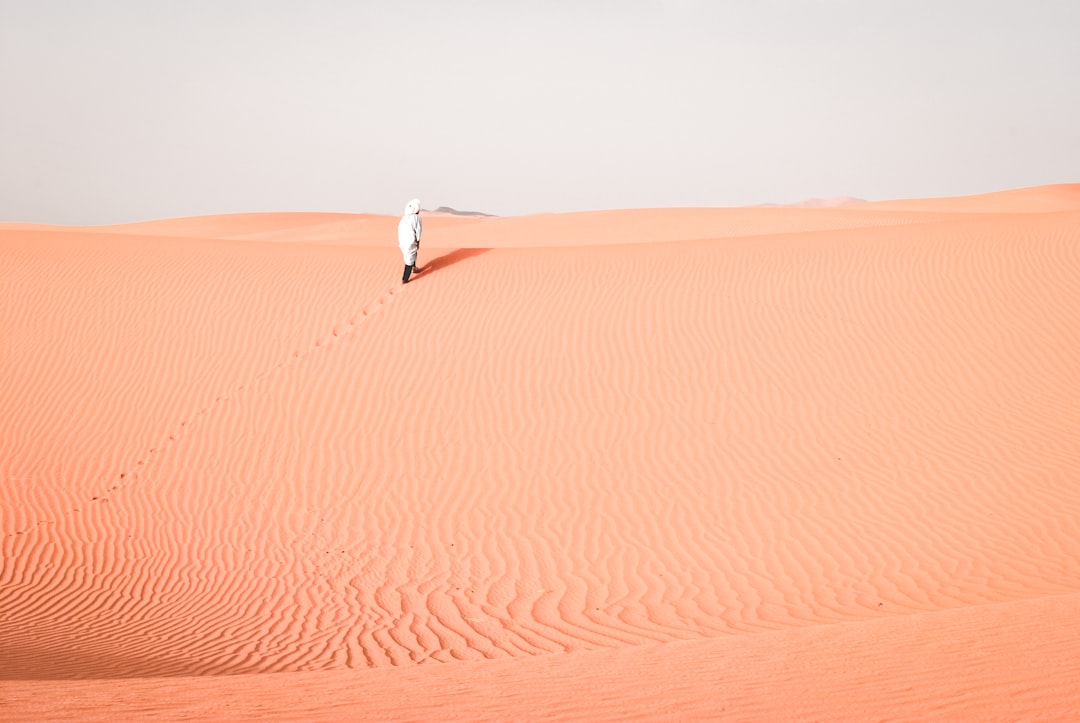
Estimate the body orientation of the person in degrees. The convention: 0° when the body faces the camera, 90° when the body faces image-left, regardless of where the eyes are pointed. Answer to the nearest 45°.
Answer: approximately 225°
